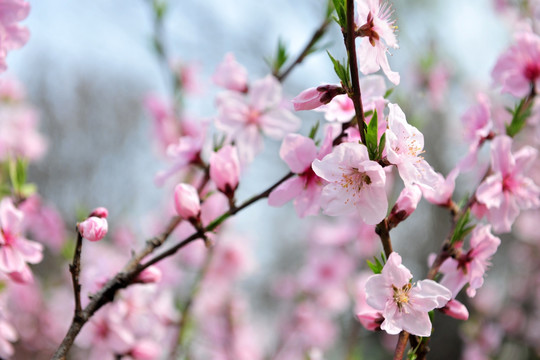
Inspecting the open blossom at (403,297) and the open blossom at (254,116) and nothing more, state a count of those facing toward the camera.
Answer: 2

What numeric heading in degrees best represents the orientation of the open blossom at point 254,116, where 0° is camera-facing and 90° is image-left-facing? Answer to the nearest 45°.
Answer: approximately 0°

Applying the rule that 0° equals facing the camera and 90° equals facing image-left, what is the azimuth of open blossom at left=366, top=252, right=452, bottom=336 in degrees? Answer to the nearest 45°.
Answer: approximately 0°
